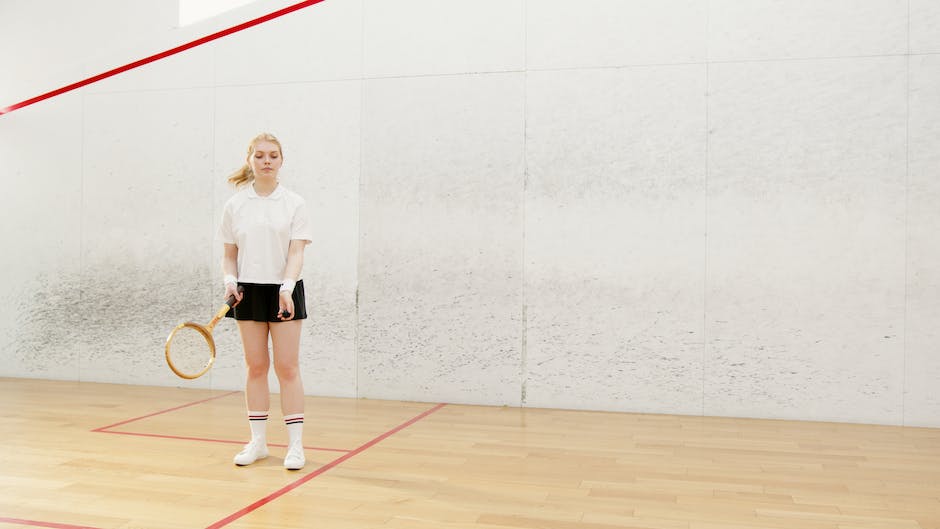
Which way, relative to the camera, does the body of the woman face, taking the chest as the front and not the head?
toward the camera

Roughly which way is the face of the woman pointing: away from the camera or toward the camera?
toward the camera
